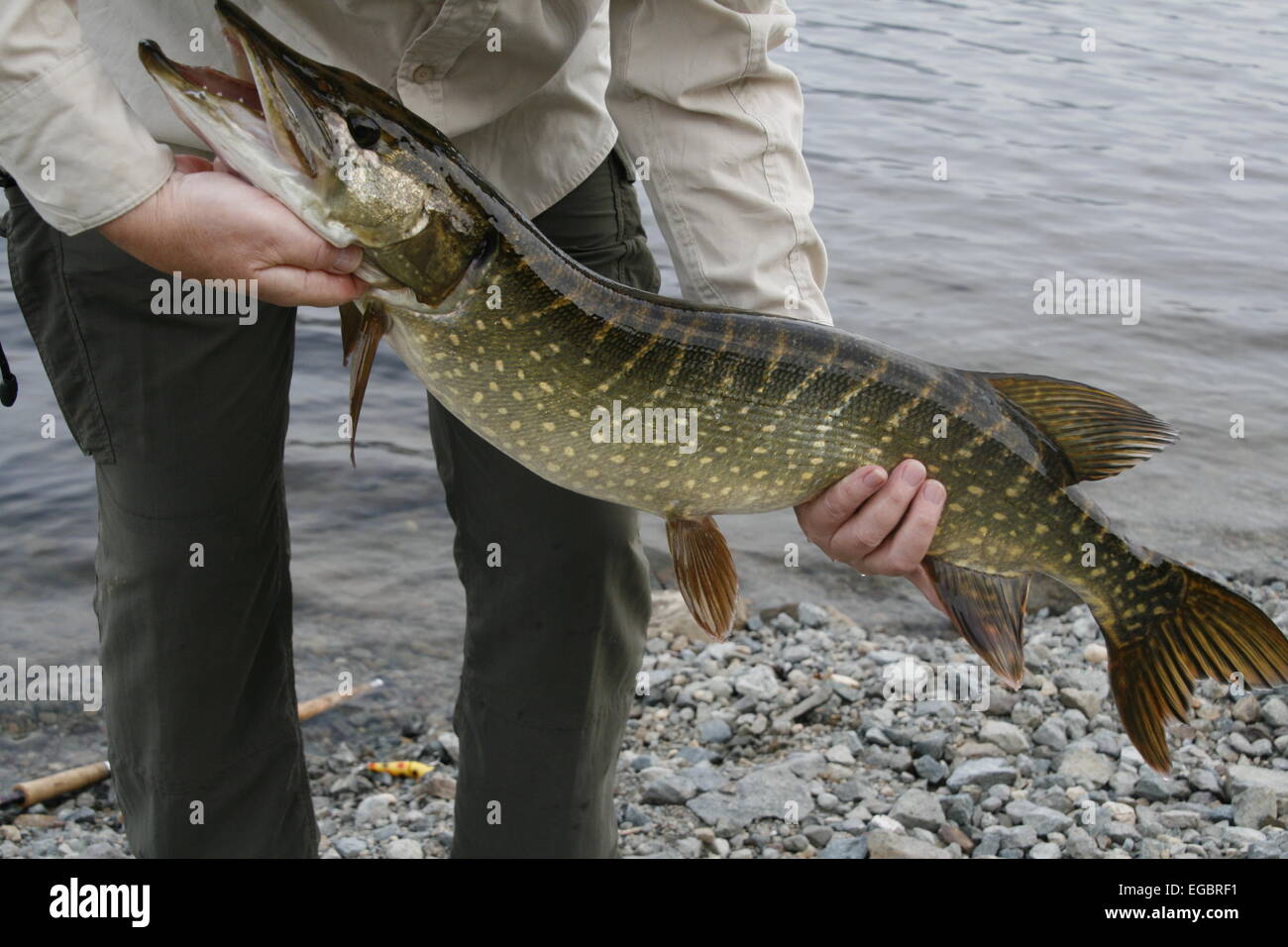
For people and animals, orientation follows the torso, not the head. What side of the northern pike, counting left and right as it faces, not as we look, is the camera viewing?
left

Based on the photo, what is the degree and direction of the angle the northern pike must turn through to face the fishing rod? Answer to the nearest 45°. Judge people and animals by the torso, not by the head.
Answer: approximately 45° to its right

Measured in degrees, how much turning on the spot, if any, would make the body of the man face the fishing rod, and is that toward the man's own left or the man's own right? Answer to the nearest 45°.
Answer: approximately 135° to the man's own right

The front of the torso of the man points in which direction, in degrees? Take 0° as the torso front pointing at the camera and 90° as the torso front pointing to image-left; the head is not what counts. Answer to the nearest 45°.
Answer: approximately 0°
